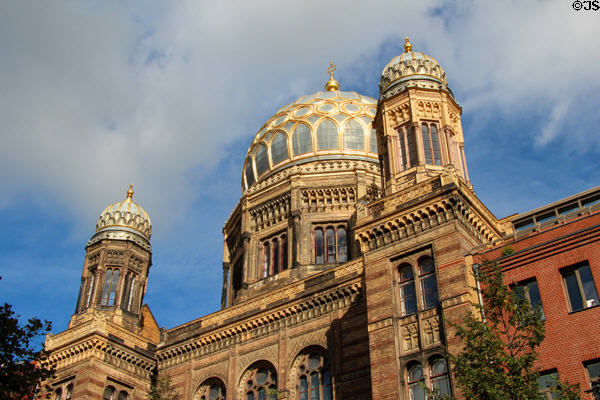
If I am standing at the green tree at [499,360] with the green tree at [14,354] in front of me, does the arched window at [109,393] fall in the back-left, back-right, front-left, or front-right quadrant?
front-right

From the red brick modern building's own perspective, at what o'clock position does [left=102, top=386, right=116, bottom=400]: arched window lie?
The arched window is roughly at 2 o'clock from the red brick modern building.

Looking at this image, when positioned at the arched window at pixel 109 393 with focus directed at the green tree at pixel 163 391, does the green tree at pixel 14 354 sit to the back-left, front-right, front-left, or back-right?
front-right

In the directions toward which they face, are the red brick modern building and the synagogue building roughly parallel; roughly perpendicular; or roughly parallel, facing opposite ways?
roughly parallel

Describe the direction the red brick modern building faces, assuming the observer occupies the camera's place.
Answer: facing the viewer and to the left of the viewer

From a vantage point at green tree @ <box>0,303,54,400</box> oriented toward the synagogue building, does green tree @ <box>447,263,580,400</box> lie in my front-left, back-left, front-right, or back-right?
front-right

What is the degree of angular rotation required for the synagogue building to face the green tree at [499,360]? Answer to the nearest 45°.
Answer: approximately 45° to its left

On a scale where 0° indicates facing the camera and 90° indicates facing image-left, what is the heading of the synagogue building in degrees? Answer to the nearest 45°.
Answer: approximately 45°
